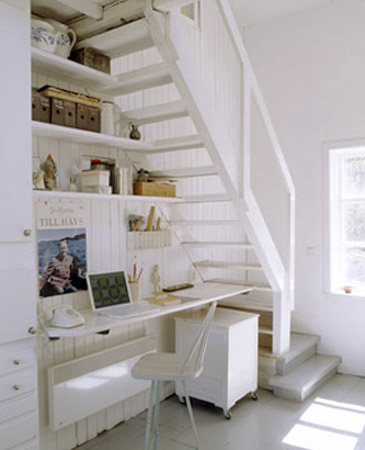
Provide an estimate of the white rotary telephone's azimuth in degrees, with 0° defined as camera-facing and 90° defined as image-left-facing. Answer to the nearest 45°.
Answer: approximately 315°

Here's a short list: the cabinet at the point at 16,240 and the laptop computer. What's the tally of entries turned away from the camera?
0

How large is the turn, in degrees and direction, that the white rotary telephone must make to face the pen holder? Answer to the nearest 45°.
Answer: approximately 90° to its left

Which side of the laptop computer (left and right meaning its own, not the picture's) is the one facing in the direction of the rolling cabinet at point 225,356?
left
